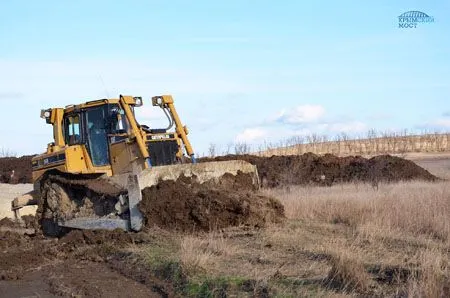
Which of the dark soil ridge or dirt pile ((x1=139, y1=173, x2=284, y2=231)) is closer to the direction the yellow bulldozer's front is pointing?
the dirt pile

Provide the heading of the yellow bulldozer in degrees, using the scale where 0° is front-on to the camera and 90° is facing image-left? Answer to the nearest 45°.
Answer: approximately 315°

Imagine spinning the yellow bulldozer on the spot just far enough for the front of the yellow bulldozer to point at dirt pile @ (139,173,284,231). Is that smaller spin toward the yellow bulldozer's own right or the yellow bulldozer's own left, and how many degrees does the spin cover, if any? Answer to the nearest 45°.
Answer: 0° — it already faces it
